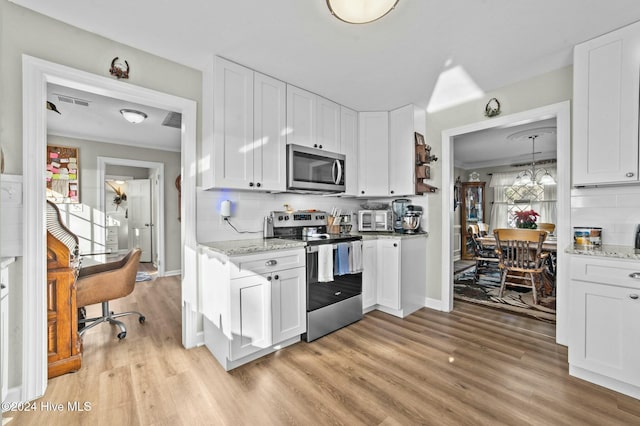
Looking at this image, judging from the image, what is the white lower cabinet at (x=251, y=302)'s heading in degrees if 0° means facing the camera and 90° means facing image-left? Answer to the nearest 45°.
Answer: approximately 315°

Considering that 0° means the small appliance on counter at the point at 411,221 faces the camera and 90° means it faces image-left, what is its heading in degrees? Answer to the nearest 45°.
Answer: approximately 45°

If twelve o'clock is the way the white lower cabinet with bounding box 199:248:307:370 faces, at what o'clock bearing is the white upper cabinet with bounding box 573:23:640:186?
The white upper cabinet is roughly at 11 o'clock from the white lower cabinet.

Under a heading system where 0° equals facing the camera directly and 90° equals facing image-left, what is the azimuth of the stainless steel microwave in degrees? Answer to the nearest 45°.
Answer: approximately 315°

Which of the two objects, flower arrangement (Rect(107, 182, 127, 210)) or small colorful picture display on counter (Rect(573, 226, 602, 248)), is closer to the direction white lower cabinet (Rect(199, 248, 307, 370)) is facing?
the small colorful picture display on counter

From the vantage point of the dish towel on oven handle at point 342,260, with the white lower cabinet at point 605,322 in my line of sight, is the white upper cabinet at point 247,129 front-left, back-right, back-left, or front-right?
back-right

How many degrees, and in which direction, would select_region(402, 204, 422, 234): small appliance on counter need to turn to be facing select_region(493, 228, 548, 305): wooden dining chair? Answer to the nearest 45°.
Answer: approximately 180°

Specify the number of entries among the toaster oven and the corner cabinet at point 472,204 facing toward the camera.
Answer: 2
